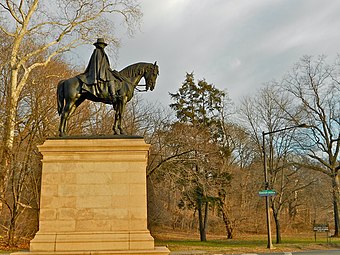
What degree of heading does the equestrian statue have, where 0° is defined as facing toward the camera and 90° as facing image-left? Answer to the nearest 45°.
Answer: approximately 270°
